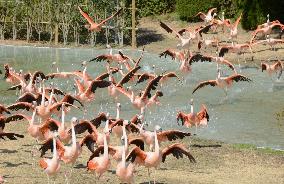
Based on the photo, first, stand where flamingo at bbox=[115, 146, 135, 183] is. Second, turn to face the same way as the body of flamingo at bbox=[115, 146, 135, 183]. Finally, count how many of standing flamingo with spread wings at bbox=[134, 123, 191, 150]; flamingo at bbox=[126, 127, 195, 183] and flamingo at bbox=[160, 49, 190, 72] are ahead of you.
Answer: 0

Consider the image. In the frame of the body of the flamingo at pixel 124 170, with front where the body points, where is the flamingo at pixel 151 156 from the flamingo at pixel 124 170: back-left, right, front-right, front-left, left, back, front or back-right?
back-left

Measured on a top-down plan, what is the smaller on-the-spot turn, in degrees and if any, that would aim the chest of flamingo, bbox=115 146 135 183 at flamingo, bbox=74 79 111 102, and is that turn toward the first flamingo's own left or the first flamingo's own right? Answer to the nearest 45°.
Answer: approximately 180°

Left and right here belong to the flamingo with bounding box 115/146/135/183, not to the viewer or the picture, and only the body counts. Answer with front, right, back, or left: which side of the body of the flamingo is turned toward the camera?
front

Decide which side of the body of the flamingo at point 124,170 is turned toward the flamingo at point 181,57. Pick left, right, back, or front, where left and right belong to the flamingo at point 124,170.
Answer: back

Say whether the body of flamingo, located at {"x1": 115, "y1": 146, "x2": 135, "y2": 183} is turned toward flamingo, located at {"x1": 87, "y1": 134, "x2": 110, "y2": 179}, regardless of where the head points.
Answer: no

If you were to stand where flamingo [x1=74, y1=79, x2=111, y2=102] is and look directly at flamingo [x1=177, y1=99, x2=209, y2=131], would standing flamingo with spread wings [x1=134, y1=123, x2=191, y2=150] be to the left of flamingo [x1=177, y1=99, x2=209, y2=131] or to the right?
right
